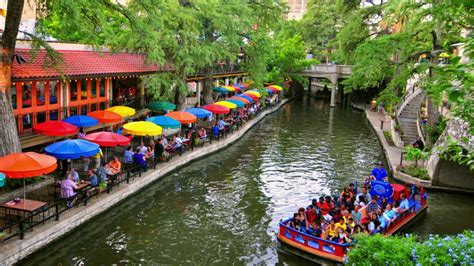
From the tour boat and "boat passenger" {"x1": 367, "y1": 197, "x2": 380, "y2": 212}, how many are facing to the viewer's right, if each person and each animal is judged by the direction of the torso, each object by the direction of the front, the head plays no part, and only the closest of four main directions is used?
0

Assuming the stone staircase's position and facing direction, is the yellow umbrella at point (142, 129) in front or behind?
in front

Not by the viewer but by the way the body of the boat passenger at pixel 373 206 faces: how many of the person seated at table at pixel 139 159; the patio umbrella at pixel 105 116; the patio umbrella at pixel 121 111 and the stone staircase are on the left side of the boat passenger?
0

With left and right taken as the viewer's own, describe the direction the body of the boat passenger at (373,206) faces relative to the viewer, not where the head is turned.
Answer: facing the viewer and to the left of the viewer

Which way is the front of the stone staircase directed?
toward the camera

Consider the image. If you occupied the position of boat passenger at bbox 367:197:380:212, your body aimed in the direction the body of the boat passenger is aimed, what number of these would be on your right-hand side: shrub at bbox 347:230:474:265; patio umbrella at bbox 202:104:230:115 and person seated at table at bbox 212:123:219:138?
2

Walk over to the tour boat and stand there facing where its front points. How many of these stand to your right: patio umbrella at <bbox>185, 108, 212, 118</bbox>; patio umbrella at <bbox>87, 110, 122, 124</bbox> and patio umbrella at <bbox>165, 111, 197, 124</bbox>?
3

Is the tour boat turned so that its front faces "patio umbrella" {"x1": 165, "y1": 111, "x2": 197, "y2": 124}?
no

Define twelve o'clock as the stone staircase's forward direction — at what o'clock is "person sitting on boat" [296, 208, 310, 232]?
The person sitting on boat is roughly at 12 o'clock from the stone staircase.

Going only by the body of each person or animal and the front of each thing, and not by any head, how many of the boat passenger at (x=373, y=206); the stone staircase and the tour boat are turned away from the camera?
0

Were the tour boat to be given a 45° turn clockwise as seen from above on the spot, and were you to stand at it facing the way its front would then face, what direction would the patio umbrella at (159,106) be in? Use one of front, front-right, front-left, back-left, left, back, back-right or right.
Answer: front-right

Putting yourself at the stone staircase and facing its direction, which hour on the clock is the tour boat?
The tour boat is roughly at 12 o'clock from the stone staircase.

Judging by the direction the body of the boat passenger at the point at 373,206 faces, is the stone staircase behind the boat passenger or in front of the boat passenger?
behind

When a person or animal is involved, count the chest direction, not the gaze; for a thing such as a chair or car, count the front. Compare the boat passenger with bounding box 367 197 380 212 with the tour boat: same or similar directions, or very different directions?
same or similar directions

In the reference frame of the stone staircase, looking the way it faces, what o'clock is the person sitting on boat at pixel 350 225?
The person sitting on boat is roughly at 12 o'clock from the stone staircase.

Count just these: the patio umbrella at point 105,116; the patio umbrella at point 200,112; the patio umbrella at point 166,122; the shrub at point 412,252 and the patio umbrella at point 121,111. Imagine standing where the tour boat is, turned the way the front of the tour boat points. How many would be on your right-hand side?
4

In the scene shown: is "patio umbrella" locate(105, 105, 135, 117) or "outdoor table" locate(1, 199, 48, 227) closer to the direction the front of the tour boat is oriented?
the outdoor table

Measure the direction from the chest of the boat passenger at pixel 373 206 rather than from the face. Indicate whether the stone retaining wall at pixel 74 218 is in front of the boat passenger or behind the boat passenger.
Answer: in front

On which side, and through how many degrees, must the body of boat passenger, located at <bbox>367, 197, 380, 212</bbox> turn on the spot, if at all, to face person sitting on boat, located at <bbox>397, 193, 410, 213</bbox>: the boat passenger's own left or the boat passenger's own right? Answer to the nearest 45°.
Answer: approximately 90° to the boat passenger's own left

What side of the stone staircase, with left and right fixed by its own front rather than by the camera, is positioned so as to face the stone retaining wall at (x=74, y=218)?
front

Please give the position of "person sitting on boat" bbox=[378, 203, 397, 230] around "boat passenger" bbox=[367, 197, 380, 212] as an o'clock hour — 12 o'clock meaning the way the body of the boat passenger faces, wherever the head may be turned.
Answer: The person sitting on boat is roughly at 9 o'clock from the boat passenger.

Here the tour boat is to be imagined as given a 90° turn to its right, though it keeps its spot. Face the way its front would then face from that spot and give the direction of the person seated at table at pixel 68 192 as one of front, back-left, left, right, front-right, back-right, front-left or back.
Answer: front-left
